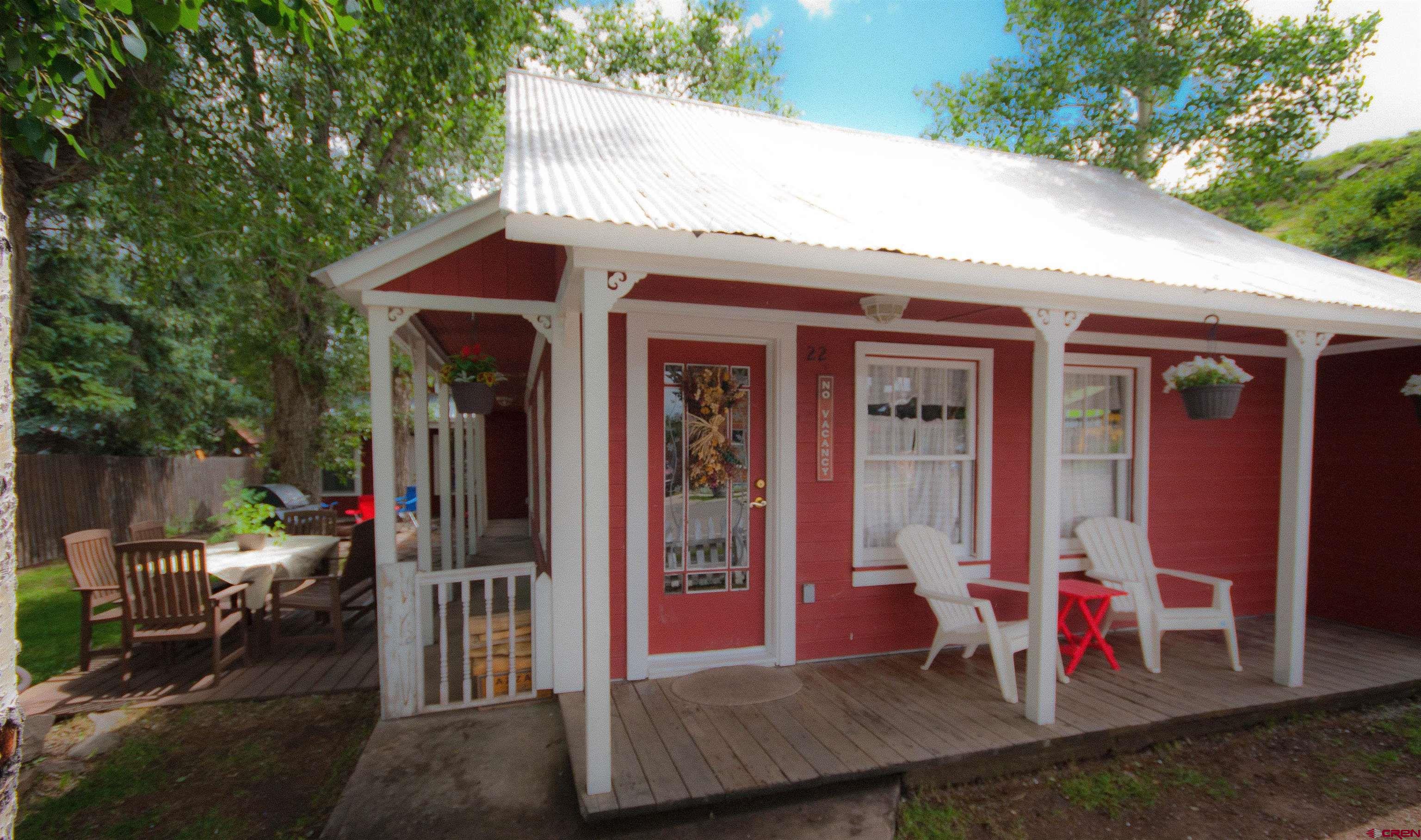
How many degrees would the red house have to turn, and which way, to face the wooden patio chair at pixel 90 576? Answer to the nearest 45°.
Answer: approximately 135° to its right

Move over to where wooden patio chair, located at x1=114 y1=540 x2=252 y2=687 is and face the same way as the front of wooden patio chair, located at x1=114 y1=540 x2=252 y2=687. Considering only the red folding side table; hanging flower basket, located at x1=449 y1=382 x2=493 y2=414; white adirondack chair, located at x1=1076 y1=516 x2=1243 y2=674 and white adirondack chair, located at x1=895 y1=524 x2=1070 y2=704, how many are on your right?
4

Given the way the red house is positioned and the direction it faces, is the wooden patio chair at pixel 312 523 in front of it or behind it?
behind

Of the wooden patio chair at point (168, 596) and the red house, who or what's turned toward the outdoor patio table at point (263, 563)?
the wooden patio chair

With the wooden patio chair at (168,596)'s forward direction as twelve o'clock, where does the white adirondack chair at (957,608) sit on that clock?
The white adirondack chair is roughly at 3 o'clock from the wooden patio chair.

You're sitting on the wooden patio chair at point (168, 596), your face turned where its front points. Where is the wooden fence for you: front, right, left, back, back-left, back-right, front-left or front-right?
front-left

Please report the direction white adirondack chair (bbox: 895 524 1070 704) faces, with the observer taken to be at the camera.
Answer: facing the viewer and to the right of the viewer

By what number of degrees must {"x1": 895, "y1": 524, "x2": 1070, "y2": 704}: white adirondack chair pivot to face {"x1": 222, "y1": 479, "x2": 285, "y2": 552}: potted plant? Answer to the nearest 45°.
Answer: approximately 135° to its right

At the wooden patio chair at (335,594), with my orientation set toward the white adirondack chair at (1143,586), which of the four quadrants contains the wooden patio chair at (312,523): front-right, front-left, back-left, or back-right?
back-left

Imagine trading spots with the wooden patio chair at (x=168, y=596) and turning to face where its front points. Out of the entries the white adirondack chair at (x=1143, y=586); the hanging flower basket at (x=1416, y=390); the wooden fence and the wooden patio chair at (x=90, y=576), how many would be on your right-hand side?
2

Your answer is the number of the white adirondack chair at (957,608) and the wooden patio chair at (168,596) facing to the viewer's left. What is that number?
0

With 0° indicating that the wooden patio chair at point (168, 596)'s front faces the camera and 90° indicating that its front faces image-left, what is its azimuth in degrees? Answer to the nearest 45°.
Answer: approximately 225°

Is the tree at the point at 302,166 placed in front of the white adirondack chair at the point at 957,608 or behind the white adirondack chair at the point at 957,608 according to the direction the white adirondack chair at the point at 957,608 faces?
behind
